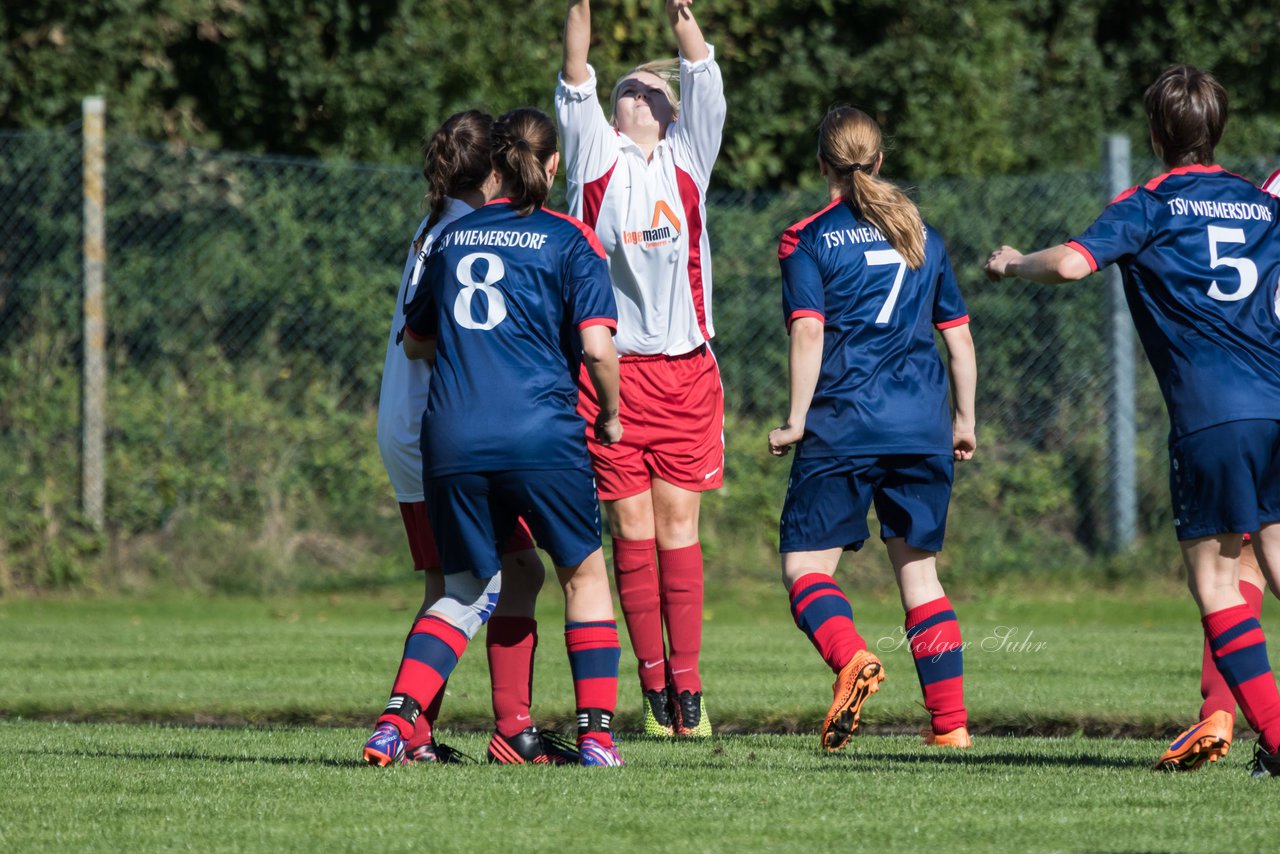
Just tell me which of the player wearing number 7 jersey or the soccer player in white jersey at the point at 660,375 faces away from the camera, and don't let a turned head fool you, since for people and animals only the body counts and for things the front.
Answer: the player wearing number 7 jersey

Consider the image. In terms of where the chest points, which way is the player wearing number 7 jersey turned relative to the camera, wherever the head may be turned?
away from the camera

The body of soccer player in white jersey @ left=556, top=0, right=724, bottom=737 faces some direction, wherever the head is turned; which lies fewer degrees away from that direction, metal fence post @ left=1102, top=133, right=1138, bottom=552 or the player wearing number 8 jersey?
the player wearing number 8 jersey

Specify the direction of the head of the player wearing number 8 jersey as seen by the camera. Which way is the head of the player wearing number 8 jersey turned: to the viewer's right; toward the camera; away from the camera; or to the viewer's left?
away from the camera

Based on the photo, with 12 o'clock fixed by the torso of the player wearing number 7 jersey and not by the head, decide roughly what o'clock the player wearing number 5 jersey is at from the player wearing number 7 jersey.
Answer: The player wearing number 5 jersey is roughly at 4 o'clock from the player wearing number 7 jersey.

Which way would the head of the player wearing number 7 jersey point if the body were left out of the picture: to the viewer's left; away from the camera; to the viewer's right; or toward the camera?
away from the camera

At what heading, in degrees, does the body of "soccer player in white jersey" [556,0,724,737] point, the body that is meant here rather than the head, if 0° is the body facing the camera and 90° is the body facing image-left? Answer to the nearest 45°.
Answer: approximately 0°

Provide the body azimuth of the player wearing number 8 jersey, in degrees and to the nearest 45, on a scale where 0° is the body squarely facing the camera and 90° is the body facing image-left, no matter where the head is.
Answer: approximately 225°

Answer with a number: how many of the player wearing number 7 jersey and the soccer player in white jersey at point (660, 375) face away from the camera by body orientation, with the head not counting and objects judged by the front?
1

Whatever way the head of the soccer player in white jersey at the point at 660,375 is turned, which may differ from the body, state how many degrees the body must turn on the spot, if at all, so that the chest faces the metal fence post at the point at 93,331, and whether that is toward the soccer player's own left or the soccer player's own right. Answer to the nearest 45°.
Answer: approximately 135° to the soccer player's own right
